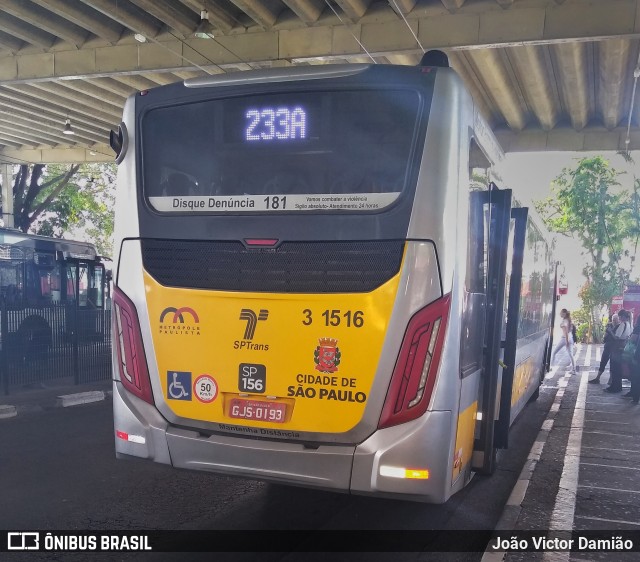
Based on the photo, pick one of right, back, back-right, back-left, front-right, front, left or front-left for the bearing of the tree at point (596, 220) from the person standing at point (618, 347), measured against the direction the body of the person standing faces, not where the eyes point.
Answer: right

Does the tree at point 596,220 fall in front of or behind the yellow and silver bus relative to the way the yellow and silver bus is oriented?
in front

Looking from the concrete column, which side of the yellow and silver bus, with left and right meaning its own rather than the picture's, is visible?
left

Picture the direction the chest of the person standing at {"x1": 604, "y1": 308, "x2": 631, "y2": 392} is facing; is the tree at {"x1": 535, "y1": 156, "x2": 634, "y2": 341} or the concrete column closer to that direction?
the concrete column

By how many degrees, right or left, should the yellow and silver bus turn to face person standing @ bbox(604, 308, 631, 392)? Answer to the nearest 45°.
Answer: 0° — it already faces them

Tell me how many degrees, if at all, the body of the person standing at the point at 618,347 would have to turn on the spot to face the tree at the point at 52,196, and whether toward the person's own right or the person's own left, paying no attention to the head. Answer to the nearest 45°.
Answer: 0° — they already face it

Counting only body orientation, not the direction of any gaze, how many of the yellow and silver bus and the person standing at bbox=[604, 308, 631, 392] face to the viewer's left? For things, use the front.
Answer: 1

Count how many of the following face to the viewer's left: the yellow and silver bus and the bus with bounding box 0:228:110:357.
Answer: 0

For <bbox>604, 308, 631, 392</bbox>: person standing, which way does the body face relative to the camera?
to the viewer's left

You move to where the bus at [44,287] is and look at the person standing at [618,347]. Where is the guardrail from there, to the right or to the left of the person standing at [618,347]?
right

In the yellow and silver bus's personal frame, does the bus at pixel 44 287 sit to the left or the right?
on its left

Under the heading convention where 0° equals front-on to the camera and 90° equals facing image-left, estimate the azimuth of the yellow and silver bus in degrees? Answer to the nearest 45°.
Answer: approximately 225°

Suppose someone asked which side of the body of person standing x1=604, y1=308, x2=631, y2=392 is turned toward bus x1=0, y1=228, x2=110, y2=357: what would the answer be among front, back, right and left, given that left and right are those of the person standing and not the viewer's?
front

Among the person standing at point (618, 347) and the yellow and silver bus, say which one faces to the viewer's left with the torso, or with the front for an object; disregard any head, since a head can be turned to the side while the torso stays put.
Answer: the person standing
